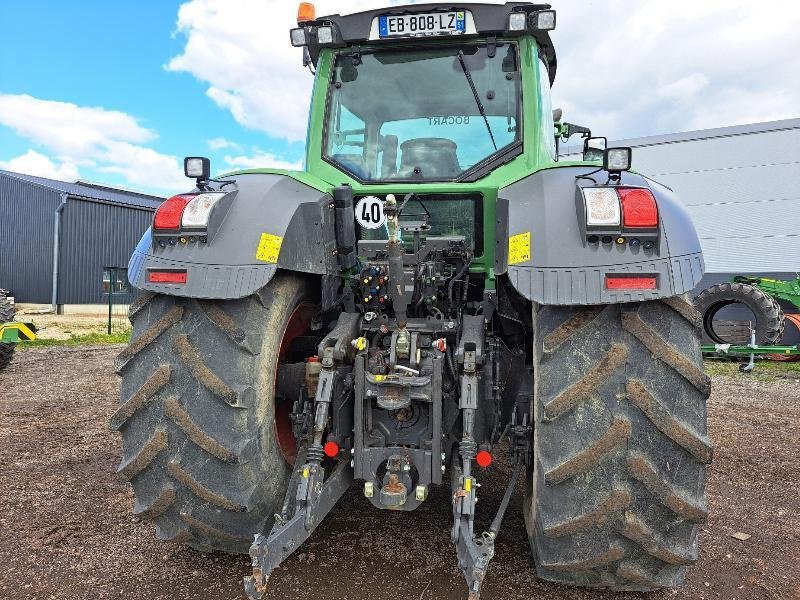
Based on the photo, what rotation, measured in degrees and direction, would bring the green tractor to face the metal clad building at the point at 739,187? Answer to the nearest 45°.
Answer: approximately 45° to its right

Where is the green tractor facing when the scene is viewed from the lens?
facing away from the viewer
